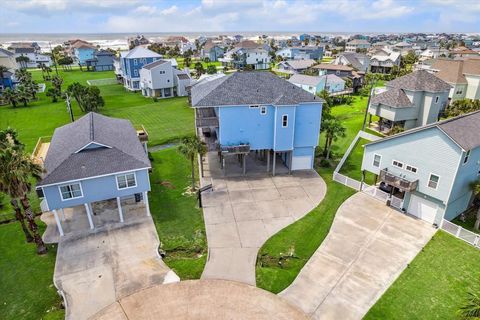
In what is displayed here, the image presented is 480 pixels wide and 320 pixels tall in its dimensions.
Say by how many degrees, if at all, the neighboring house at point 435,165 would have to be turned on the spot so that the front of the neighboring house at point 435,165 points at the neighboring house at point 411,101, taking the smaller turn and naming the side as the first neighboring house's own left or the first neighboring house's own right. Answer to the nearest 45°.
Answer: approximately 135° to the first neighboring house's own right

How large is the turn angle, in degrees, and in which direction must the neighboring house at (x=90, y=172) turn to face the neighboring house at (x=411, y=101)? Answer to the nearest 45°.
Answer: approximately 90° to its left

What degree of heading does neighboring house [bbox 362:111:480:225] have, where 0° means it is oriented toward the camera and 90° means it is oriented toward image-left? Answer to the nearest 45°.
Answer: approximately 45°

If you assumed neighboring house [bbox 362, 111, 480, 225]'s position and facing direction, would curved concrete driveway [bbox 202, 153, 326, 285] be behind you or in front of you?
in front

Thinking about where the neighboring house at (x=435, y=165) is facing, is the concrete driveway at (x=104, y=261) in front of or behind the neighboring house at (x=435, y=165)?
in front

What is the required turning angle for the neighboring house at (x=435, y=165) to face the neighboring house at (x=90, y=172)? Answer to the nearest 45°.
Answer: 0° — it already faces it

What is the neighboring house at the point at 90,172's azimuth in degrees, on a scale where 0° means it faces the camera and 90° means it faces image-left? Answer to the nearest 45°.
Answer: approximately 0°

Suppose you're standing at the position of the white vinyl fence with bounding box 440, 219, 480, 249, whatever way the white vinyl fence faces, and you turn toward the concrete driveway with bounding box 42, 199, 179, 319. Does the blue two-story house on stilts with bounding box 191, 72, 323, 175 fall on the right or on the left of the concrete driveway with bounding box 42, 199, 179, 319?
right

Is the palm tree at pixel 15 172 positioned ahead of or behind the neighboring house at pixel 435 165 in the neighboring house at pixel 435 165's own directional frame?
ahead

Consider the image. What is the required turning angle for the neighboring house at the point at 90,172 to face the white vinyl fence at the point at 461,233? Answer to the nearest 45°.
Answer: approximately 45° to its left

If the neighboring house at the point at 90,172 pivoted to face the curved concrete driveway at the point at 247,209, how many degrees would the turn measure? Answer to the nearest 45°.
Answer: approximately 90° to its left

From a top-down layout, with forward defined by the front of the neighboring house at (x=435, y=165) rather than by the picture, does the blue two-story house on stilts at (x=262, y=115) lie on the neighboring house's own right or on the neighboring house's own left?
on the neighboring house's own right

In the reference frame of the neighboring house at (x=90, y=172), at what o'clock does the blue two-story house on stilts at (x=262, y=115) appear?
The blue two-story house on stilts is roughly at 9 o'clock from the neighboring house.
